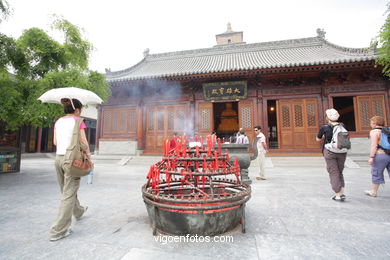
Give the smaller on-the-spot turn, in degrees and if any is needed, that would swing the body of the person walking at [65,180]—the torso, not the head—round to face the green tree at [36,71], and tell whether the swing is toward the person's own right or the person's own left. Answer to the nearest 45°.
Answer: approximately 45° to the person's own left

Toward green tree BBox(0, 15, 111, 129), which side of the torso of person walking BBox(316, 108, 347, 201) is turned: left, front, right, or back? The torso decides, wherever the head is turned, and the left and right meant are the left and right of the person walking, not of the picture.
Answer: left

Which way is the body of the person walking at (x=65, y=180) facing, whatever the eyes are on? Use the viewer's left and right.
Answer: facing away from the viewer and to the right of the viewer

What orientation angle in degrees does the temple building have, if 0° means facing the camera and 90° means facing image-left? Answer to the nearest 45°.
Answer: approximately 0°

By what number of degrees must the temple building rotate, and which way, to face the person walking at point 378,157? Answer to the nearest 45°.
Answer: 0° — it already faces them

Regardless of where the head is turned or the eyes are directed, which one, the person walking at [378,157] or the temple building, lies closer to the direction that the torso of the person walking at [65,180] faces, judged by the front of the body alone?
the temple building

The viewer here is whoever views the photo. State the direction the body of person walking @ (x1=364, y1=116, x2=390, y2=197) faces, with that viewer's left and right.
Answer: facing to the left of the viewer

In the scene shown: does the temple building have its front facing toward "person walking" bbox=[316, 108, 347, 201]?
yes

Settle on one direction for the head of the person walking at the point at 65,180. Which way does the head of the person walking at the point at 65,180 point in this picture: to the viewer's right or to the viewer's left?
to the viewer's right
